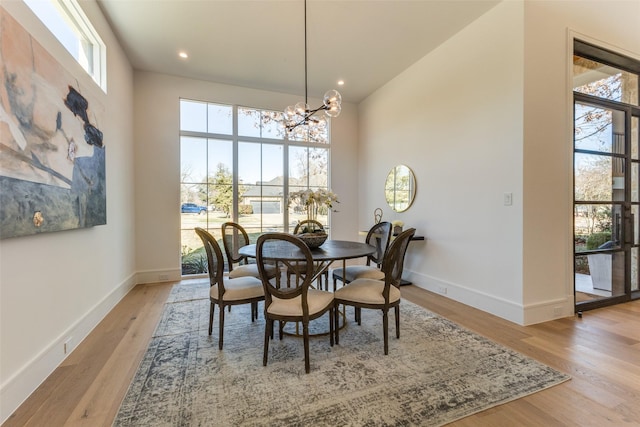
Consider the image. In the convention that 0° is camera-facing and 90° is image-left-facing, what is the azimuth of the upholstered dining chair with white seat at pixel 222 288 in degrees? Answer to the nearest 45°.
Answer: approximately 225°

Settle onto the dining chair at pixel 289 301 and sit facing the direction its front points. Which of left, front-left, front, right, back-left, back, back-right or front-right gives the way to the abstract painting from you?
back-left

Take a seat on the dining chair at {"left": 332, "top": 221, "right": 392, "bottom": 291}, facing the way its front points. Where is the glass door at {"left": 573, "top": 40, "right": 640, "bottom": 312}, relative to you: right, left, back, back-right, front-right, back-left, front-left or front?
back-left

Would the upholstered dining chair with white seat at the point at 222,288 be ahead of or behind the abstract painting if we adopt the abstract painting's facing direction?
ahead

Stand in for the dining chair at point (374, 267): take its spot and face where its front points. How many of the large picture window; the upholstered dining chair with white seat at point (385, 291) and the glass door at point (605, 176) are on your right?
1

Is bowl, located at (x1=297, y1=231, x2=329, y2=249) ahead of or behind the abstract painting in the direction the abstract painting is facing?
ahead

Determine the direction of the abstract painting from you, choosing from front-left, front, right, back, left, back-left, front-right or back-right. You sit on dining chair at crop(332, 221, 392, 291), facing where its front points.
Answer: front

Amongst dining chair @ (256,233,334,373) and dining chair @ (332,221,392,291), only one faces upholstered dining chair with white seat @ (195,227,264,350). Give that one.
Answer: dining chair @ (332,221,392,291)

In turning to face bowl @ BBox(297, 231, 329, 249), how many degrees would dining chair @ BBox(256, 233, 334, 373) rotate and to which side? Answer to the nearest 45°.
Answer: approximately 45° to its left

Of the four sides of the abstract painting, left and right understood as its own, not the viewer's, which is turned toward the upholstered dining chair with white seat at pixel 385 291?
front

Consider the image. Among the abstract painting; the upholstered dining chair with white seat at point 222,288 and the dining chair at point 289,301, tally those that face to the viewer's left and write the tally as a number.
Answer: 0

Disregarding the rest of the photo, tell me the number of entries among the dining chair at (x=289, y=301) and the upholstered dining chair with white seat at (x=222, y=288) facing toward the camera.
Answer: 0

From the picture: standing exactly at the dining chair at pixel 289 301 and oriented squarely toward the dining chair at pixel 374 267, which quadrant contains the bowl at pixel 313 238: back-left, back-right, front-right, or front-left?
front-left

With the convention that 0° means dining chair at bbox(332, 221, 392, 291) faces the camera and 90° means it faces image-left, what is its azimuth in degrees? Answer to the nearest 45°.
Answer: approximately 45°

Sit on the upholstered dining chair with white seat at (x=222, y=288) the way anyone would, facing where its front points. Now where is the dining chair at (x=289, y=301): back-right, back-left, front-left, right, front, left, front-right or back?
right

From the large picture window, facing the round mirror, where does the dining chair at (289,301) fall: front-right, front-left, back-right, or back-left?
front-right

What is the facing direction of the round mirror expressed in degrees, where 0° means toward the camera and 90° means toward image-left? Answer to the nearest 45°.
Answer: approximately 45°

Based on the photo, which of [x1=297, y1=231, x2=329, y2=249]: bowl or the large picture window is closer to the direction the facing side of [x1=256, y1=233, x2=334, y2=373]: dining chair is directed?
the bowl

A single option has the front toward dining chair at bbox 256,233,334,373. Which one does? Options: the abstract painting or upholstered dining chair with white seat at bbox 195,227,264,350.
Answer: the abstract painting

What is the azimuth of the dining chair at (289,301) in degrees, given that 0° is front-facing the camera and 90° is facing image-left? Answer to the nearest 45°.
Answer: approximately 225°

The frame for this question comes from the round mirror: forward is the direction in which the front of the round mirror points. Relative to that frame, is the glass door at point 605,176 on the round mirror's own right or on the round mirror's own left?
on the round mirror's own left

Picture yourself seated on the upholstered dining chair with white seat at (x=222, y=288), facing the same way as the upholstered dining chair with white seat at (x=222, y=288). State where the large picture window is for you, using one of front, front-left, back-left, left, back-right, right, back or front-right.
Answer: front-left

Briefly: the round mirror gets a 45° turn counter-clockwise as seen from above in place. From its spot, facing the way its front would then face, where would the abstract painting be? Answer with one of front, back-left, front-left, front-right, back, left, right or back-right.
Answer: front-right
